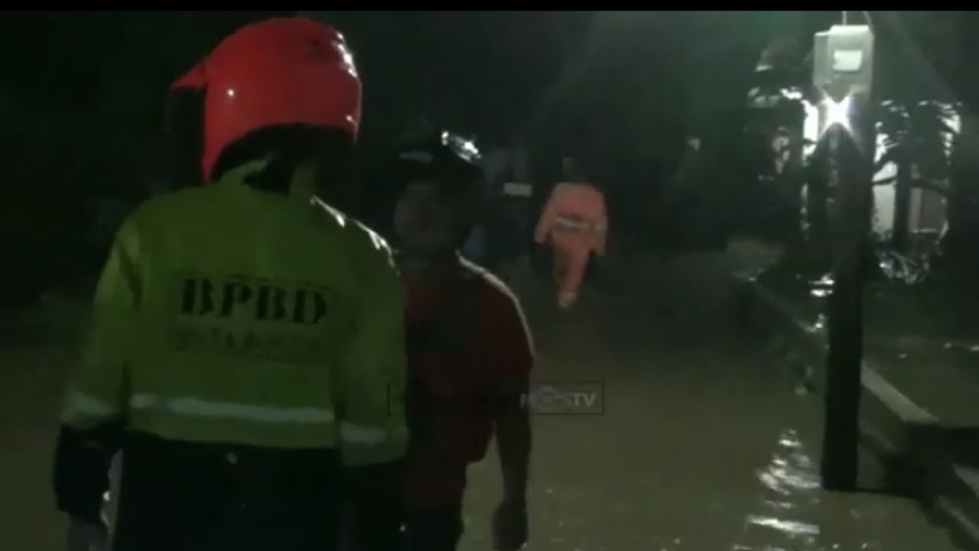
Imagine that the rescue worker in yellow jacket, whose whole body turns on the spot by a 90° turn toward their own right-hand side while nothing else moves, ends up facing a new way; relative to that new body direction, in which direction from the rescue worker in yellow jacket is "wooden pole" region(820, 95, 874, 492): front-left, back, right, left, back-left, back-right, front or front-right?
front-left

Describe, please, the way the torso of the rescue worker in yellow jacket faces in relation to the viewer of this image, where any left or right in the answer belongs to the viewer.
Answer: facing away from the viewer

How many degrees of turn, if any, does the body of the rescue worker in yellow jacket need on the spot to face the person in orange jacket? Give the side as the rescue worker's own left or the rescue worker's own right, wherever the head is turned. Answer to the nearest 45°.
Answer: approximately 45° to the rescue worker's own right
